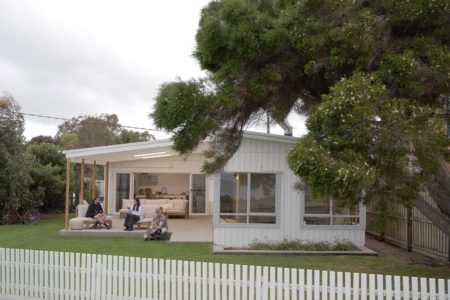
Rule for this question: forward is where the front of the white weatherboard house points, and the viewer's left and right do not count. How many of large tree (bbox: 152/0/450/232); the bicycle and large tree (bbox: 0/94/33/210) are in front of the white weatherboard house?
1

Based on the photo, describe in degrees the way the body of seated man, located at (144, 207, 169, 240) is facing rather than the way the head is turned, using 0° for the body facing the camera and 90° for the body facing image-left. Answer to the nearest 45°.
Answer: approximately 45°

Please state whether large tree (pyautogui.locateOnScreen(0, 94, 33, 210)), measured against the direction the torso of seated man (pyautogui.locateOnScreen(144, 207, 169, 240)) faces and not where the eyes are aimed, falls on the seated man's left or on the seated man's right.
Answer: on the seated man's right

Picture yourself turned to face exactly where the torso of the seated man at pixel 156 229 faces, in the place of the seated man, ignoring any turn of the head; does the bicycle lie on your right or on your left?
on your right
